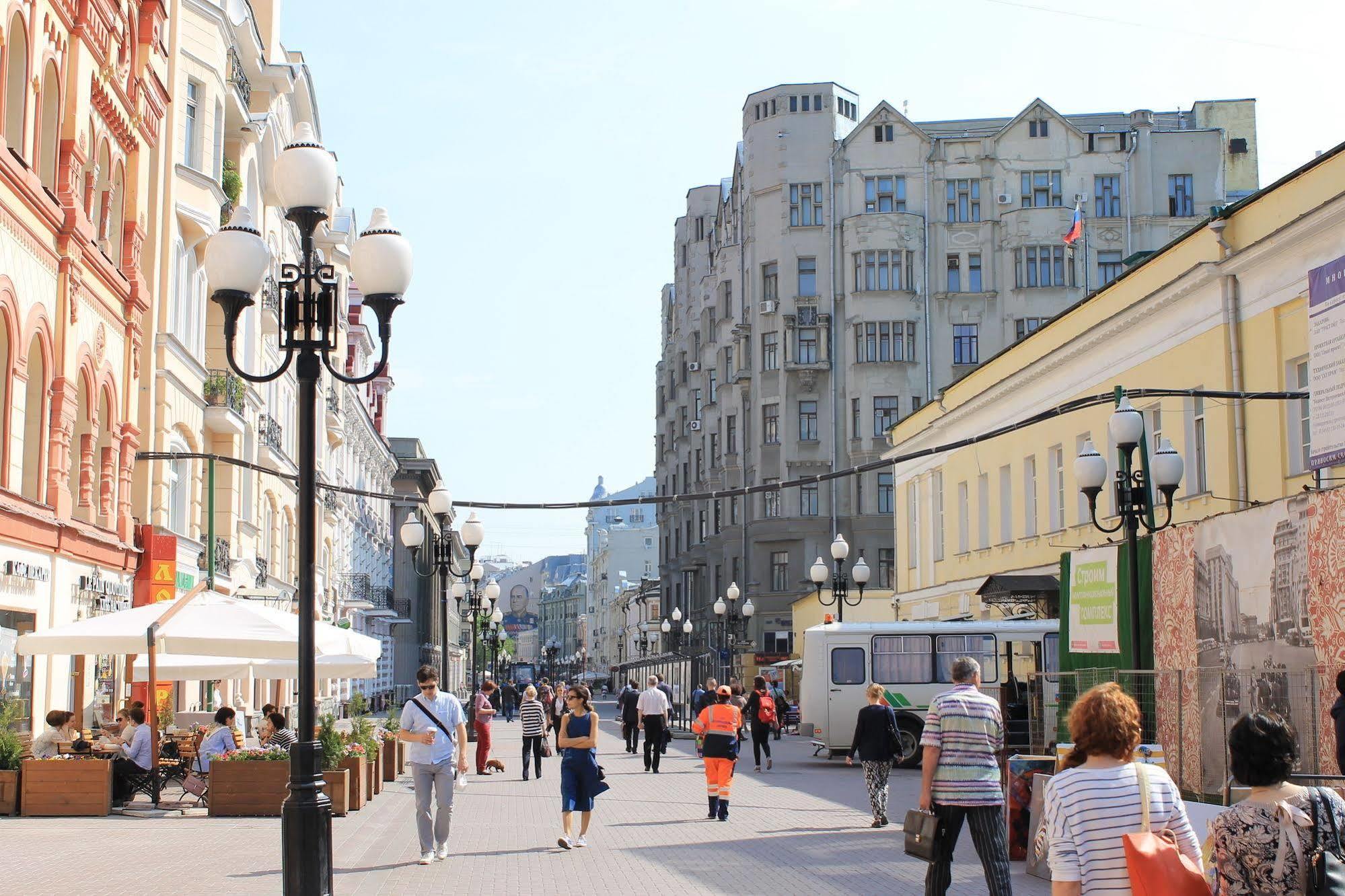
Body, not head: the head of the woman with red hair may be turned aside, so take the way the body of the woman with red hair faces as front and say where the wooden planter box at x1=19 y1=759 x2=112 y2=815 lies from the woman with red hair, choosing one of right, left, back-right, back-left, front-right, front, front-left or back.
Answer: front-left

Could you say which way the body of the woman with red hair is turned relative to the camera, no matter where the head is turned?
away from the camera

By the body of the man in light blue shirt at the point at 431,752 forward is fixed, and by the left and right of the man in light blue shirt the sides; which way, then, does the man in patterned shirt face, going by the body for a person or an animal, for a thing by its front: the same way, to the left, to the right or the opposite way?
the opposite way

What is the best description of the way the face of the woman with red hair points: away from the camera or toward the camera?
away from the camera

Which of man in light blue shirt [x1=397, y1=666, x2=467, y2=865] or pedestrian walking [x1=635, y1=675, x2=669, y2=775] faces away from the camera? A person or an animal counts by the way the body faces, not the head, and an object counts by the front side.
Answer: the pedestrian walking

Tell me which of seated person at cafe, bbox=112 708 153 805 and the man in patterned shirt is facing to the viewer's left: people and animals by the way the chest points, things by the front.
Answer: the seated person at cafe

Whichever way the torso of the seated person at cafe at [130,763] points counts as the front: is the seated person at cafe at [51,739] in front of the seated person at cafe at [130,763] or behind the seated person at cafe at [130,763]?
in front

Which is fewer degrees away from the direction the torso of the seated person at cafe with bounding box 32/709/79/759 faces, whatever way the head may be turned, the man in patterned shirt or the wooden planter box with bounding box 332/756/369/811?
the wooden planter box

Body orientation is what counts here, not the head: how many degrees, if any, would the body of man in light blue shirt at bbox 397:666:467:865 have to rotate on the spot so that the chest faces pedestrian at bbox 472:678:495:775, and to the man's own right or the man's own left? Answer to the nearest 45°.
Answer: approximately 180°
